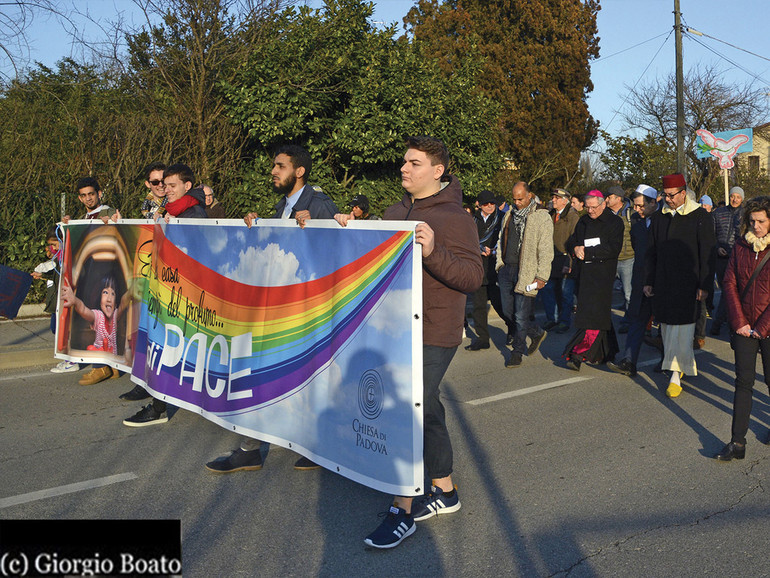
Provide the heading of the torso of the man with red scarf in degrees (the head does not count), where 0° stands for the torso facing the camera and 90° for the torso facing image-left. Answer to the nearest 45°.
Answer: approximately 45°

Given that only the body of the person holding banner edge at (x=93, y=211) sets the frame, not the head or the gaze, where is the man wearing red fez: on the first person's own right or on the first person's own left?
on the first person's own left

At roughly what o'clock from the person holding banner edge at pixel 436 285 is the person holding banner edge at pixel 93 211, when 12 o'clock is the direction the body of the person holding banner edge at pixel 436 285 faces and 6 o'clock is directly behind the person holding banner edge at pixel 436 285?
the person holding banner edge at pixel 93 211 is roughly at 3 o'clock from the person holding banner edge at pixel 436 285.

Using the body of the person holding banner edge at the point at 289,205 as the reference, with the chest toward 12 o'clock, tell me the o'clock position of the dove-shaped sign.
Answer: The dove-shaped sign is roughly at 6 o'clock from the person holding banner edge.

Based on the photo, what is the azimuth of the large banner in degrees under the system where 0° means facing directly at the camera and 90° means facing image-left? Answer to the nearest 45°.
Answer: approximately 45°

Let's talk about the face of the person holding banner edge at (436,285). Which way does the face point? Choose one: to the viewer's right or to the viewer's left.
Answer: to the viewer's left

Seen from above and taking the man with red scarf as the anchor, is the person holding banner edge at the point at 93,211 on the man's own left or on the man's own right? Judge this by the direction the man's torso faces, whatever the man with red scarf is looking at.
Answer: on the man's own right

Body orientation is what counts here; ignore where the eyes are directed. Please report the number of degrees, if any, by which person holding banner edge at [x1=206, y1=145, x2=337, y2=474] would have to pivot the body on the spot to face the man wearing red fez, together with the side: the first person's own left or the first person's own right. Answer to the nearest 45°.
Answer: approximately 180°
